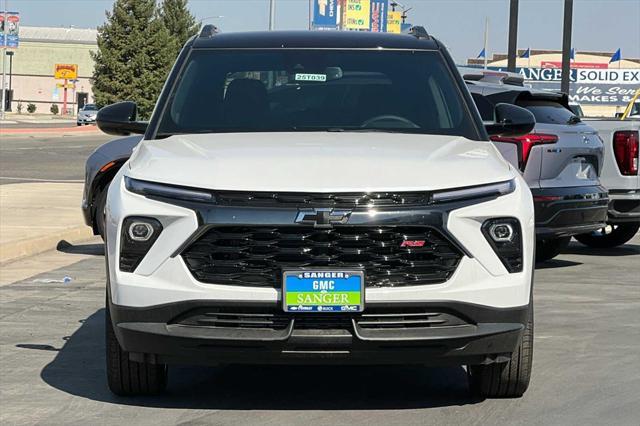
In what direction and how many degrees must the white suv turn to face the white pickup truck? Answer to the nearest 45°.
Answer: approximately 180°

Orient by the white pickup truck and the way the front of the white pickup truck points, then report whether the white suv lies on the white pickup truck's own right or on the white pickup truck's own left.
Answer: on the white pickup truck's own left

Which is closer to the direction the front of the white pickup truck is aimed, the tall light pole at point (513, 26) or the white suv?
the tall light pole

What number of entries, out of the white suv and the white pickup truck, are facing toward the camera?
1

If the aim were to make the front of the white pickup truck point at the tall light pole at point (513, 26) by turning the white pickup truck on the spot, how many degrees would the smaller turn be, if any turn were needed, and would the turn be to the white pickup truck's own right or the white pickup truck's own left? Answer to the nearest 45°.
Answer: approximately 45° to the white pickup truck's own right

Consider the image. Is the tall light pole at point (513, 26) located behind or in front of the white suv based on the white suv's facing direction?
behind

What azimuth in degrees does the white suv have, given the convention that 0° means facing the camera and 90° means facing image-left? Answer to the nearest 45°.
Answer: approximately 0°

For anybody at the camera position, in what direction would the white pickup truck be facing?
facing away from the viewer and to the left of the viewer
